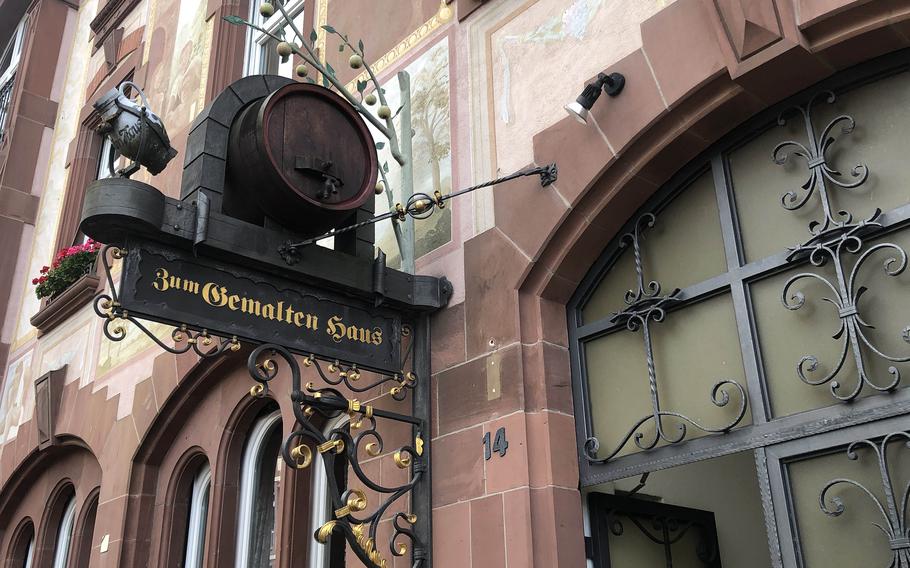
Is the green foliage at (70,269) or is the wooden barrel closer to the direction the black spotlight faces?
the wooden barrel

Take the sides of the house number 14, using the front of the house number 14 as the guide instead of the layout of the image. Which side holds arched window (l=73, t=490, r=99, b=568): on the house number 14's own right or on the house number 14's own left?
on the house number 14's own right

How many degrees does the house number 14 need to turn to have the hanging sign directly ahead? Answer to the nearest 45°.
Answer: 0° — it already faces it

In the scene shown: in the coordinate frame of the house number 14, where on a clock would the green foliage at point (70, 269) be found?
The green foliage is roughly at 3 o'clock from the house number 14.

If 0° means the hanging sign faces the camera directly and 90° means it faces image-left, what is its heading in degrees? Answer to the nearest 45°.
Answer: approximately 315°

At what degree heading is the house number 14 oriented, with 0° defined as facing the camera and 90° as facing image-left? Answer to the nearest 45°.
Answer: approximately 45°

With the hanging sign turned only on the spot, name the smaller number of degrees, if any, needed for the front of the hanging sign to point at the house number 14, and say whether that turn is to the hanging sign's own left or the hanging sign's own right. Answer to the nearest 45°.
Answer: approximately 45° to the hanging sign's own left

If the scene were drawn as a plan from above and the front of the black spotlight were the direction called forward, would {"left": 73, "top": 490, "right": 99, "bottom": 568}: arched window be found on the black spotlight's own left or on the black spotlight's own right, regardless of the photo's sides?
on the black spotlight's own right

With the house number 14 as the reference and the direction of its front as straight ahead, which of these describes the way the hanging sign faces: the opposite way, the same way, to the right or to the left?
to the left

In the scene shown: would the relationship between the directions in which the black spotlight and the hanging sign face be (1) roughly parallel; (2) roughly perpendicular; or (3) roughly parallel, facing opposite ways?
roughly perpendicular

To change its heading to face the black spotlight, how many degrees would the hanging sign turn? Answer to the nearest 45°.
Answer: approximately 45° to its left
